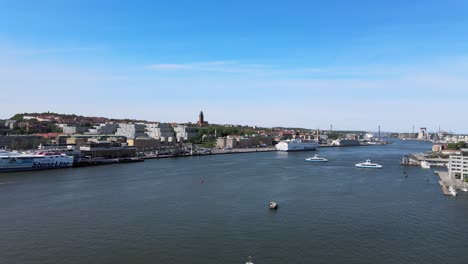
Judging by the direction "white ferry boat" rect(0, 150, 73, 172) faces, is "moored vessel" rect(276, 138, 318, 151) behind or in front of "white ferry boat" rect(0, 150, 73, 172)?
in front

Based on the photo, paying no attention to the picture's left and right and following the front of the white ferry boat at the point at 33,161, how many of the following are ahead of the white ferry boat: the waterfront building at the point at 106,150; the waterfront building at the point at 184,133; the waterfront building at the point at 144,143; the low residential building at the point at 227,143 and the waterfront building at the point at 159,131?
0

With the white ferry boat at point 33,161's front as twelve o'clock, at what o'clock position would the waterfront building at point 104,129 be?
The waterfront building is roughly at 4 o'clock from the white ferry boat.

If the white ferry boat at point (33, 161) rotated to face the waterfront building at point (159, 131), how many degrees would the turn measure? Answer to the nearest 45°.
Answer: approximately 135° to its right

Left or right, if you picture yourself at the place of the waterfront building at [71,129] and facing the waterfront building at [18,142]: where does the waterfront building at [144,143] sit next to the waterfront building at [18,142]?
left

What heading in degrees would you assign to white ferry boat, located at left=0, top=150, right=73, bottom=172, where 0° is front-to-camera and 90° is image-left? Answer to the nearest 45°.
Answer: approximately 225°

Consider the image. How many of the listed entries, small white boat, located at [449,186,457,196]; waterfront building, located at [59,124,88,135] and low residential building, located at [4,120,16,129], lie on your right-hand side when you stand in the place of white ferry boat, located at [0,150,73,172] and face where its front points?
1

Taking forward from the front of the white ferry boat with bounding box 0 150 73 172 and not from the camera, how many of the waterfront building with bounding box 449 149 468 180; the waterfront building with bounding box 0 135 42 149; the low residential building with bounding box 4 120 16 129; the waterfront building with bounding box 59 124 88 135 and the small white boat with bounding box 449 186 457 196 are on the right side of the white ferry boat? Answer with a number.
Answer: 2

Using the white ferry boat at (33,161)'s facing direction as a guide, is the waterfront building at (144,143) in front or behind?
behind

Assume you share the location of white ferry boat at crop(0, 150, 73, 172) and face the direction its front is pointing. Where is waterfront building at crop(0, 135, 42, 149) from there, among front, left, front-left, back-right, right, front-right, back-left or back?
front-left
